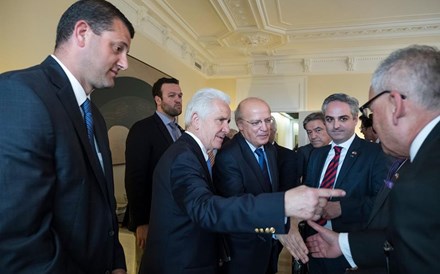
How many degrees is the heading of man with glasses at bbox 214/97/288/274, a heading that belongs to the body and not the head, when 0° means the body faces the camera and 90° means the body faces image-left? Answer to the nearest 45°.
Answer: approximately 315°

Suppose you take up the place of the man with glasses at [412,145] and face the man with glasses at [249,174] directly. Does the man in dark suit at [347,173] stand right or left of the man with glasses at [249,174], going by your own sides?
right

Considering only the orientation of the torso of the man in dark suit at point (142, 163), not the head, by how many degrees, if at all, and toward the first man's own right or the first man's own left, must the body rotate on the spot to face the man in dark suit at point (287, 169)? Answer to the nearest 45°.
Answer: approximately 45° to the first man's own left

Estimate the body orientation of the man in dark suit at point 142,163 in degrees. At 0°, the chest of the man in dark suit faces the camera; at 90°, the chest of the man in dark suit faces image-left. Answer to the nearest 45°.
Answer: approximately 315°

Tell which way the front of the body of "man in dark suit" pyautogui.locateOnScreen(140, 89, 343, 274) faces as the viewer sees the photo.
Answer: to the viewer's right

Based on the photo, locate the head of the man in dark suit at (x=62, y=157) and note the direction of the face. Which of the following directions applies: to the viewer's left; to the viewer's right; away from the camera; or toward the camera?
to the viewer's right

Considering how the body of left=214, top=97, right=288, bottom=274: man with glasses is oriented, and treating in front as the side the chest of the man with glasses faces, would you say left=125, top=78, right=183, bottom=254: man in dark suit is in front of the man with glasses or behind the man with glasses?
behind

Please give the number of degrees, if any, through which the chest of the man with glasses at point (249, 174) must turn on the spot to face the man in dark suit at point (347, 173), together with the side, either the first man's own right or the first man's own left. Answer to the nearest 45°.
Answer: approximately 45° to the first man's own left
